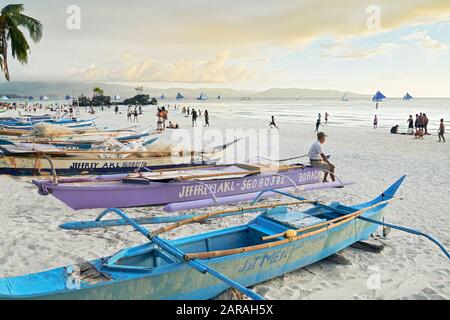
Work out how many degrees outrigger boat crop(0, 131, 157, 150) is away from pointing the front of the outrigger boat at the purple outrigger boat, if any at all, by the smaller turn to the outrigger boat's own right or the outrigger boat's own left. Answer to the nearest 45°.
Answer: approximately 90° to the outrigger boat's own right

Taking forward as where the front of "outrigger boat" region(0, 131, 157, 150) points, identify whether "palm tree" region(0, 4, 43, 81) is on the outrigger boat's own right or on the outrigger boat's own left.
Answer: on the outrigger boat's own left

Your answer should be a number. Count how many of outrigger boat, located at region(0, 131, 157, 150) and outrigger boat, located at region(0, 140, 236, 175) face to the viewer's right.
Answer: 2

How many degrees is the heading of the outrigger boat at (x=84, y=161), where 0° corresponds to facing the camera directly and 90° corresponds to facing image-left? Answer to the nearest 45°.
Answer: approximately 270°

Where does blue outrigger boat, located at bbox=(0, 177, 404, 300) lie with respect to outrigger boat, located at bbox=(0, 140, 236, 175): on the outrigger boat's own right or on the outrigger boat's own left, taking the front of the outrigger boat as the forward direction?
on the outrigger boat's own right

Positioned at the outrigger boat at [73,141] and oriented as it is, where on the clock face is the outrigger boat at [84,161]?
the outrigger boat at [84,161] is roughly at 3 o'clock from the outrigger boat at [73,141].
